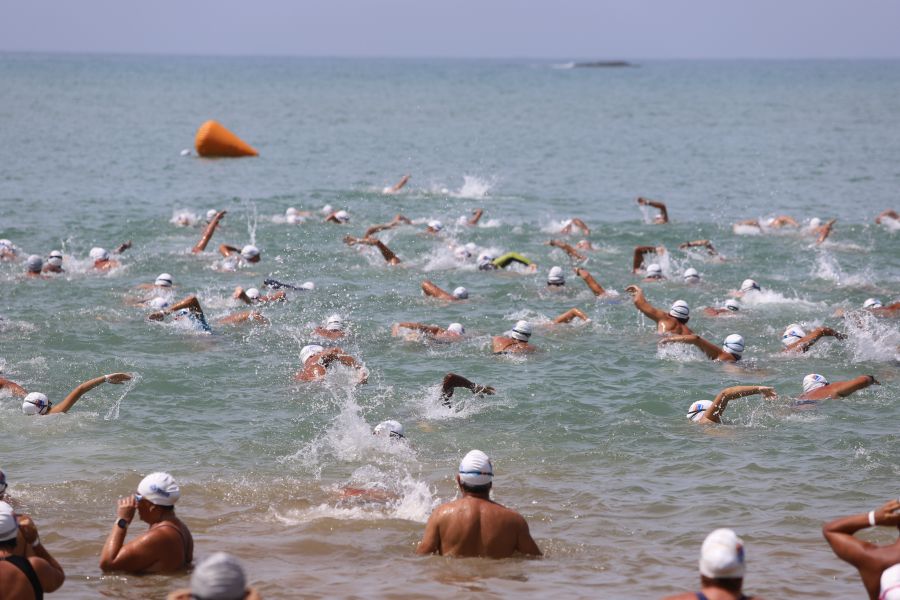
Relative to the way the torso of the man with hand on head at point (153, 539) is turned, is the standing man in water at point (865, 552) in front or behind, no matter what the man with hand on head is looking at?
behind

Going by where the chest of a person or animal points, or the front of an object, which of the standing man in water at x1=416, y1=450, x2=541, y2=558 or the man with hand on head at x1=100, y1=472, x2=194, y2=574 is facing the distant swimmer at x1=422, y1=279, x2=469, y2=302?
the standing man in water

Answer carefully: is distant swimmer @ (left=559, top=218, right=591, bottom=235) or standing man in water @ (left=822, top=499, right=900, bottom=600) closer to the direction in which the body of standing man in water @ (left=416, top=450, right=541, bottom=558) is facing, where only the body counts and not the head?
the distant swimmer

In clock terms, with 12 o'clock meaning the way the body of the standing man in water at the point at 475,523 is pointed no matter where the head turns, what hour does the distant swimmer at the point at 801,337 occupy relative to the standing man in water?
The distant swimmer is roughly at 1 o'clock from the standing man in water.

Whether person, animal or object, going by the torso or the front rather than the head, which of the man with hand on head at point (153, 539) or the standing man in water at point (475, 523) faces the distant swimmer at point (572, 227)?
the standing man in water

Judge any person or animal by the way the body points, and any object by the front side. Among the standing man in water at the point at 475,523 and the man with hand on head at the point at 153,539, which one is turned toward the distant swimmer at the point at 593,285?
the standing man in water

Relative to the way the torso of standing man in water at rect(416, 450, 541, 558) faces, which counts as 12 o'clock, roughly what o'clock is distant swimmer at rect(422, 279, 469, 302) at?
The distant swimmer is roughly at 12 o'clock from the standing man in water.

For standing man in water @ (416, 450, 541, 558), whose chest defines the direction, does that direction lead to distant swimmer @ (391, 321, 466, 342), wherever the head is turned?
yes

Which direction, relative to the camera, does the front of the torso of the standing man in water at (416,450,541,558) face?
away from the camera
